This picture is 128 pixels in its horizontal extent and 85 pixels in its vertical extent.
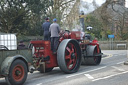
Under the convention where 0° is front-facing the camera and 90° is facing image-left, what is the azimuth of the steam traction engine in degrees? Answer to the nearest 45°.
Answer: approximately 225°
